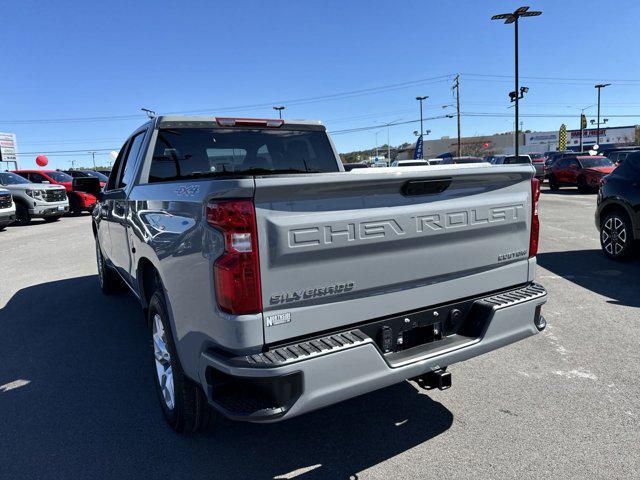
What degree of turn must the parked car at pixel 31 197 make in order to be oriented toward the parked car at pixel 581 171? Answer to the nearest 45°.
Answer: approximately 45° to its left

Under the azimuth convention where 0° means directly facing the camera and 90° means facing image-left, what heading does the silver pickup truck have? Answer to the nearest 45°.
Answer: approximately 135°

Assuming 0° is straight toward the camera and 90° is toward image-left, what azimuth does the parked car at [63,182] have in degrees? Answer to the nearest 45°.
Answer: approximately 315°

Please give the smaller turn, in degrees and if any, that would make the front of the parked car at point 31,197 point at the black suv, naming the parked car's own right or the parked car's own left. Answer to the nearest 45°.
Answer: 0° — it already faces it

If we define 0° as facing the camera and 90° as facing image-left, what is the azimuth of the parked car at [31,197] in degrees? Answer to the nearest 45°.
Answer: approximately 315°

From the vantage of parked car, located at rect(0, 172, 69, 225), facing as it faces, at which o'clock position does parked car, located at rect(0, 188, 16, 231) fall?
parked car, located at rect(0, 188, 16, 231) is roughly at 2 o'clock from parked car, located at rect(0, 172, 69, 225).

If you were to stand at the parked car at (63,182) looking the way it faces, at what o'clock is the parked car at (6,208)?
the parked car at (6,208) is roughly at 2 o'clock from the parked car at (63,182).

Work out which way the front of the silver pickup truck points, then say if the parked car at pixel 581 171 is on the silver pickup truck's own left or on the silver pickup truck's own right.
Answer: on the silver pickup truck's own right

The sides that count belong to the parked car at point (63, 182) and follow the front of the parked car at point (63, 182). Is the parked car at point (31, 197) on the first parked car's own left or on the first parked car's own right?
on the first parked car's own right
